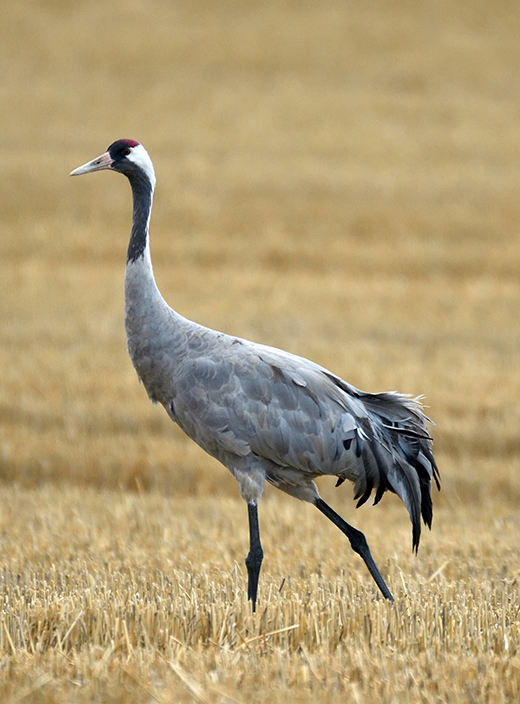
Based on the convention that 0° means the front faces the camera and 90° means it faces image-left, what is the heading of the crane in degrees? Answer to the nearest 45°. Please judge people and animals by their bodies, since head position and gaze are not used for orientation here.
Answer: approximately 90°
